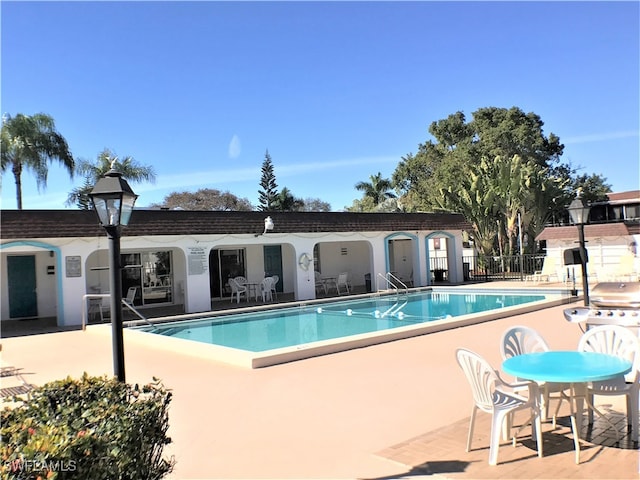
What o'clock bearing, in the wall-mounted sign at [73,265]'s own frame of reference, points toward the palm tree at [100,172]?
The palm tree is roughly at 6 o'clock from the wall-mounted sign.

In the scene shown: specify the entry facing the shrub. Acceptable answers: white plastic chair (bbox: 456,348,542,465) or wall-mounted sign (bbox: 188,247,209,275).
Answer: the wall-mounted sign

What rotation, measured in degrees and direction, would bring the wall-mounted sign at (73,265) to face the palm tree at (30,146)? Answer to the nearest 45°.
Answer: approximately 180°

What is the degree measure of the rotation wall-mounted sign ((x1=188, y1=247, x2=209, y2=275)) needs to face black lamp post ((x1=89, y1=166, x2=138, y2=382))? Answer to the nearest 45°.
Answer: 0° — it already faces it

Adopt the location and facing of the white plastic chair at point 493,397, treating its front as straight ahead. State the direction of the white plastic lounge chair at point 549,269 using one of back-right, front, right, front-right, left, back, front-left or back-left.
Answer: front-left

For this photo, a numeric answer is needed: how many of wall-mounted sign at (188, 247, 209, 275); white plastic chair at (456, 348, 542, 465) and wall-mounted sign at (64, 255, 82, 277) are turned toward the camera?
2

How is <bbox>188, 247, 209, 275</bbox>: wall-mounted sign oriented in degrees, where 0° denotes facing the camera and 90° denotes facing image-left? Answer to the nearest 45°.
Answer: approximately 0°

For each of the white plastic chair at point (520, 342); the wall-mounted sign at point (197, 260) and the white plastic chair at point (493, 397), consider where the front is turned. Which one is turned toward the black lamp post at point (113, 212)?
the wall-mounted sign

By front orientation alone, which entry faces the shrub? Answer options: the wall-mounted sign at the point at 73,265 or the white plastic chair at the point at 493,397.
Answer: the wall-mounted sign

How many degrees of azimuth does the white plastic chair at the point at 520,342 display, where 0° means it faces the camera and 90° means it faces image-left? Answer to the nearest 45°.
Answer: approximately 315°

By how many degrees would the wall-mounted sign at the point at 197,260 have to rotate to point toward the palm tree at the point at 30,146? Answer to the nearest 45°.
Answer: approximately 135° to its right

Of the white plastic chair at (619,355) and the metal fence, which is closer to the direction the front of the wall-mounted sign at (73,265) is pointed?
the white plastic chair

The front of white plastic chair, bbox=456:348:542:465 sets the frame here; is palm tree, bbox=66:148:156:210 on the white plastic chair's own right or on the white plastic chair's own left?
on the white plastic chair's own left
